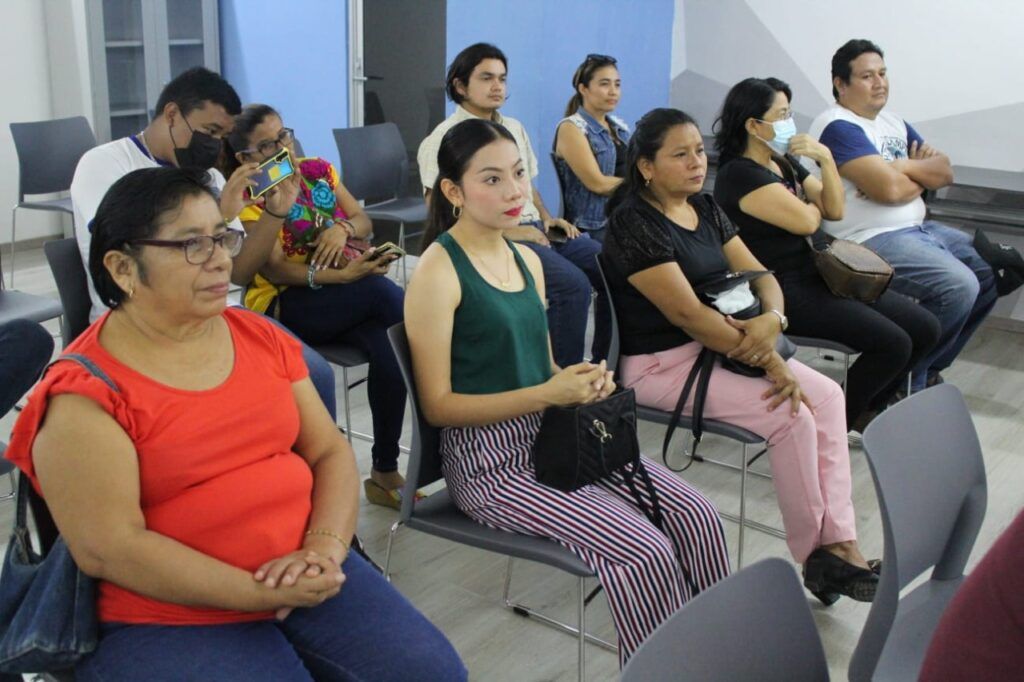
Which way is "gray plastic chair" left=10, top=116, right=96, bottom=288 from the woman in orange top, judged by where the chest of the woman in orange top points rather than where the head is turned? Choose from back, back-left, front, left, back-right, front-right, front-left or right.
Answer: back-left

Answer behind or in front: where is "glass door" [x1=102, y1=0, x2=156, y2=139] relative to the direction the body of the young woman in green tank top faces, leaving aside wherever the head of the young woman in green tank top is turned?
behind

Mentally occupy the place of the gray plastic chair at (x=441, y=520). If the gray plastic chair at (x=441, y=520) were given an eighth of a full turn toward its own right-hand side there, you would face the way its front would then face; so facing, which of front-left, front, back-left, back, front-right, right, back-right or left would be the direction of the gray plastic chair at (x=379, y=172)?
back

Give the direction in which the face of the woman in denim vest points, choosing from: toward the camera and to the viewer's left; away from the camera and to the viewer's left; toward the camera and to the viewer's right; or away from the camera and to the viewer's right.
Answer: toward the camera and to the viewer's right

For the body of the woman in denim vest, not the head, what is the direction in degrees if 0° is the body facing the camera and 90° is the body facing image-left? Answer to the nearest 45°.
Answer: approximately 315°

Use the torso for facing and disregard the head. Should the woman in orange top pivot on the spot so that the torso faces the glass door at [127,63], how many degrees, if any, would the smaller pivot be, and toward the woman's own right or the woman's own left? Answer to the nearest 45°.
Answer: approximately 135° to the woman's own left
